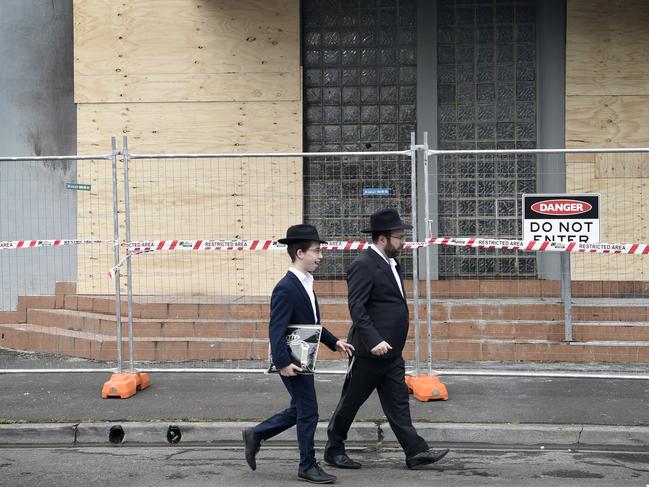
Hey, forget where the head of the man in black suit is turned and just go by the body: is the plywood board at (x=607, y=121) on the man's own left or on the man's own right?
on the man's own left

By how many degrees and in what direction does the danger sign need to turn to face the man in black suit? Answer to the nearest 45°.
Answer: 0° — it already faces them

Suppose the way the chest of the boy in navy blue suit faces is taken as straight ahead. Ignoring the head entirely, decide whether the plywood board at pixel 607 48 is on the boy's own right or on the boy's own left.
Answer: on the boy's own left

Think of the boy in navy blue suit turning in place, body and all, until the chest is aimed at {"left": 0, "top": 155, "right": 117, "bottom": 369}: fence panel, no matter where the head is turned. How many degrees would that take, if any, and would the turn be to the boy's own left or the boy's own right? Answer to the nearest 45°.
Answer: approximately 135° to the boy's own left

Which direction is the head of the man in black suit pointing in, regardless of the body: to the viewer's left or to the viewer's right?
to the viewer's right

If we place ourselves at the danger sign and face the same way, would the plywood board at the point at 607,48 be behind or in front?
behind

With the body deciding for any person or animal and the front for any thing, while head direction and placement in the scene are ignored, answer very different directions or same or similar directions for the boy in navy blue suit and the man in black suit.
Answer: same or similar directions

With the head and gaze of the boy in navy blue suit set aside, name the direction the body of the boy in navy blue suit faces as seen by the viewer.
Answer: to the viewer's right

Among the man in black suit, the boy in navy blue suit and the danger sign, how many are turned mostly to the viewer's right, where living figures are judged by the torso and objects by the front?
2

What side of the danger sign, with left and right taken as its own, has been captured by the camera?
front

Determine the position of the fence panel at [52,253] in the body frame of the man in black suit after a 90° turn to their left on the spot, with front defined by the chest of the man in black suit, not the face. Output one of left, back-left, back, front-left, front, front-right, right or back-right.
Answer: front-left

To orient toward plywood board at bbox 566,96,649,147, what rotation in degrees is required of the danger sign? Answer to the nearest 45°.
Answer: approximately 180°

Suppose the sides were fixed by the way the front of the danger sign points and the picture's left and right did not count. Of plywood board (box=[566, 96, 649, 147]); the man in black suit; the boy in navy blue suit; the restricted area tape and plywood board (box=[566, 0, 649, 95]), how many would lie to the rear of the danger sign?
2

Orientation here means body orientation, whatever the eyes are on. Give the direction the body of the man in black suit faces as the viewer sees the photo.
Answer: to the viewer's right

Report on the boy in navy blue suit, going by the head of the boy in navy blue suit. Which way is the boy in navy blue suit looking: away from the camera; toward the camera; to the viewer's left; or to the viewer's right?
to the viewer's right
